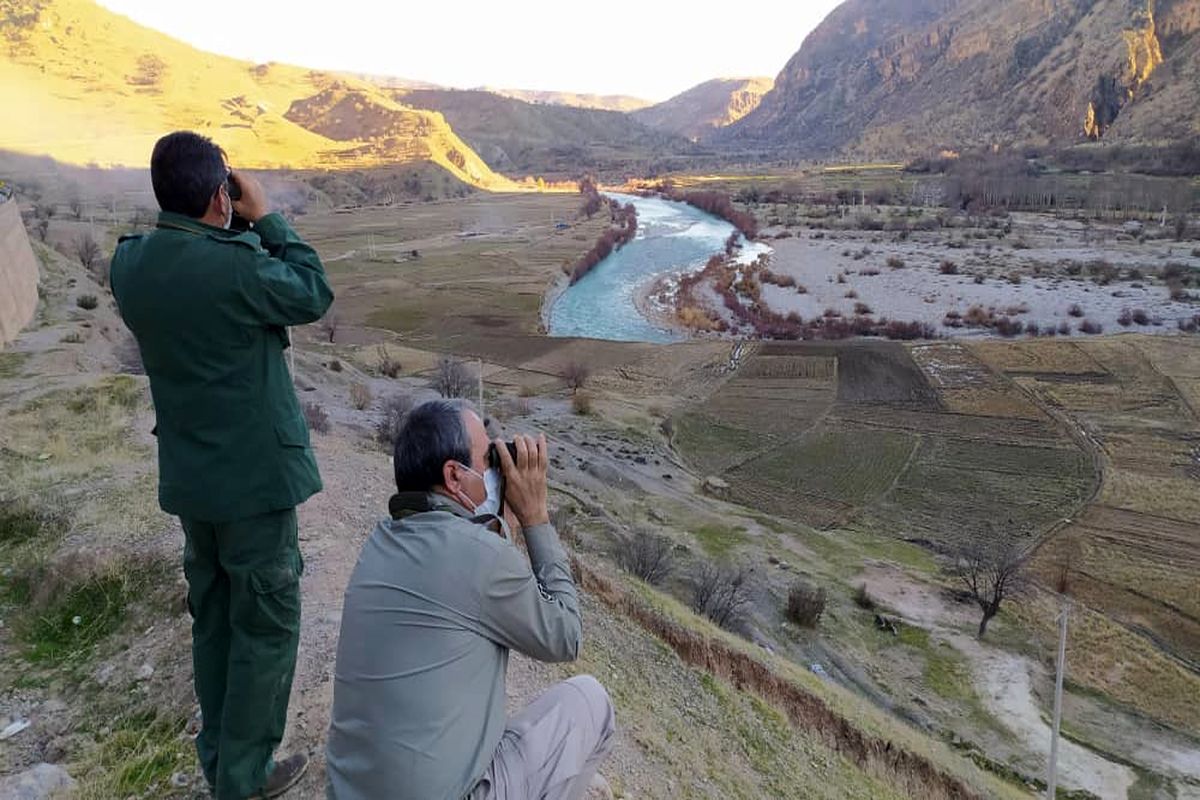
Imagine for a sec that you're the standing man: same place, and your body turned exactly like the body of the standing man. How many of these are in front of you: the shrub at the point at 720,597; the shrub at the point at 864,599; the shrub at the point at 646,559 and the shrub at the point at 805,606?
4

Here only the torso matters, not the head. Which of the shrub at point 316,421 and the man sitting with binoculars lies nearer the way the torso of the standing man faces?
the shrub

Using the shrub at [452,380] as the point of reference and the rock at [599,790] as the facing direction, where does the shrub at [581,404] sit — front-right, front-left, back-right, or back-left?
front-left

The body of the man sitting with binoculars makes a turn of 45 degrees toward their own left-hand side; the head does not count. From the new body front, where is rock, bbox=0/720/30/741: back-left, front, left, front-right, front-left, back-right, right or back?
front-left

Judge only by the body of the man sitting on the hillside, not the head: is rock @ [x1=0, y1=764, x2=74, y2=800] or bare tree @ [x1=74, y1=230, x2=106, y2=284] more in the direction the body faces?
the bare tree

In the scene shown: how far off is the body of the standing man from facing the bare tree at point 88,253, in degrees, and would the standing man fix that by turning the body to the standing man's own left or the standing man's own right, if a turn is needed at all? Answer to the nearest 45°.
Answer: approximately 45° to the standing man's own left

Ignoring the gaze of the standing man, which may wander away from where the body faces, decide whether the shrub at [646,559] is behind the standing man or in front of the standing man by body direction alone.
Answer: in front

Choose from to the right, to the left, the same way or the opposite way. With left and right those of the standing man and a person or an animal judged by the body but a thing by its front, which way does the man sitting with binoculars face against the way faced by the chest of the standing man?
the same way

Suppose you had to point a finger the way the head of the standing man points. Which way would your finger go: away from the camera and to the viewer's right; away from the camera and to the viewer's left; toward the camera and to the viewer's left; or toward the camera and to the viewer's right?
away from the camera and to the viewer's right

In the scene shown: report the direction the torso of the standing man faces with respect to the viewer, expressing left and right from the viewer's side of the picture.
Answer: facing away from the viewer and to the right of the viewer

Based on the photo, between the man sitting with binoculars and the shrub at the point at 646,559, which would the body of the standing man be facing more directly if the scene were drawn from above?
the shrub

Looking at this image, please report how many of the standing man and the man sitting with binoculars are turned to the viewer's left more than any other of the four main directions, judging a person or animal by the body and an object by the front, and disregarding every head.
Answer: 0

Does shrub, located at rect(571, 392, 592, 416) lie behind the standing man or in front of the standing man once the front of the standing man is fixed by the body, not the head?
in front

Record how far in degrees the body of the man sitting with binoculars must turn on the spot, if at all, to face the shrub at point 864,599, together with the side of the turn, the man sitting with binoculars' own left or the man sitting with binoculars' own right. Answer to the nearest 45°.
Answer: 0° — they already face it

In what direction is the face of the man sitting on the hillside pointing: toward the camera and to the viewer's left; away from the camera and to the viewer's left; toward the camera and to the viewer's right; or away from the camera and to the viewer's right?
away from the camera and to the viewer's right

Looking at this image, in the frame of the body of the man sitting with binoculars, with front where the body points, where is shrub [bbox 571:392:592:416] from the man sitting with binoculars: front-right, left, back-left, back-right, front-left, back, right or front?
front-left

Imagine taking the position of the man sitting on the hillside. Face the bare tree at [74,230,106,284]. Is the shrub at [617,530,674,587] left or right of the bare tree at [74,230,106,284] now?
right

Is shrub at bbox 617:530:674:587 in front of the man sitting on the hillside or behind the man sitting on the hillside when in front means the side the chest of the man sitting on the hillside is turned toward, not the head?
in front

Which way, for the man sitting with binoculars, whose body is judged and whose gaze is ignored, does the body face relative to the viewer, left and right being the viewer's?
facing away from the viewer and to the right of the viewer
